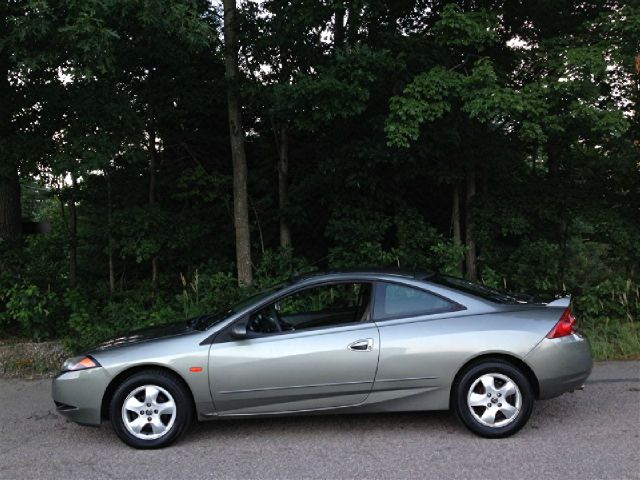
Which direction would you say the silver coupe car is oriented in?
to the viewer's left

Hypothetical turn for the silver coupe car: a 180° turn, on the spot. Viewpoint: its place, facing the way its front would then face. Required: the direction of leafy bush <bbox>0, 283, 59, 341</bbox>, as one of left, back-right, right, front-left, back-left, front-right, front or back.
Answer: back-left
